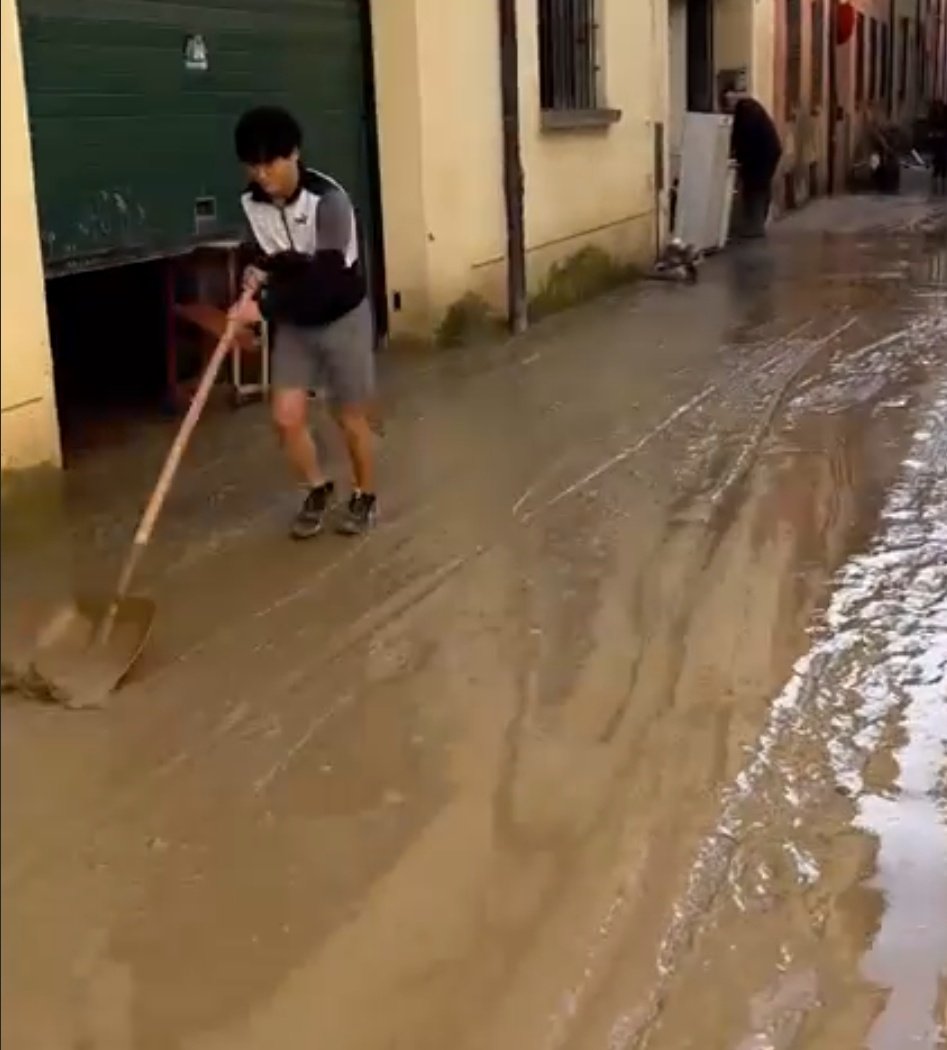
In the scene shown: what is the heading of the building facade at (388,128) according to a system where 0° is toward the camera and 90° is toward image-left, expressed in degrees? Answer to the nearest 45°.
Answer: approximately 315°

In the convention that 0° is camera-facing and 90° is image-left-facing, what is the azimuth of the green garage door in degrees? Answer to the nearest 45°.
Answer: approximately 315°

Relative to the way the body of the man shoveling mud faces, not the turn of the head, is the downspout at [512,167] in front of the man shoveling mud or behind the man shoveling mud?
behind

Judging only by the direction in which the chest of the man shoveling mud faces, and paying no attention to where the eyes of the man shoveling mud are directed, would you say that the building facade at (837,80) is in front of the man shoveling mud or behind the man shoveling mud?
behind

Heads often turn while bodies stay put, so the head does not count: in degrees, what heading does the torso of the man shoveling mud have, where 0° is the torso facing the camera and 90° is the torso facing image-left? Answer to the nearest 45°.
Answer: approximately 45°

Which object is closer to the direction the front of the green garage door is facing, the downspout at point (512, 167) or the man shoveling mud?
the man shoveling mud

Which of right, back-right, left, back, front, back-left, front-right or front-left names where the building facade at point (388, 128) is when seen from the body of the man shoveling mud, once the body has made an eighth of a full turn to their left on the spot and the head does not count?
back
